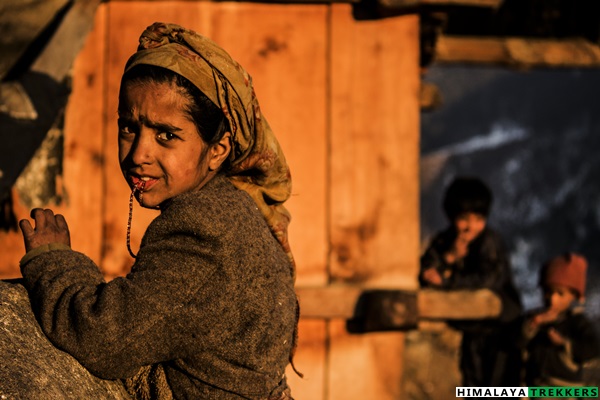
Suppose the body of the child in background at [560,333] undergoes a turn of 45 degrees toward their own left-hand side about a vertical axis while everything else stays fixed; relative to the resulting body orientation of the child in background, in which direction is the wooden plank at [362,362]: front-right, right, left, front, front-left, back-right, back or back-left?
front-right

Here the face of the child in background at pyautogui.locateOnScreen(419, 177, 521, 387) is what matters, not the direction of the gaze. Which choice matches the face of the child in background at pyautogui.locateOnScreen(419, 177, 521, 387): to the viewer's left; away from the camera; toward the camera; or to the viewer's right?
toward the camera

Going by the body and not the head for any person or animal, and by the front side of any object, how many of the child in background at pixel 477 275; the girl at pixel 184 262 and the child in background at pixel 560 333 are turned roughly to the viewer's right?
0

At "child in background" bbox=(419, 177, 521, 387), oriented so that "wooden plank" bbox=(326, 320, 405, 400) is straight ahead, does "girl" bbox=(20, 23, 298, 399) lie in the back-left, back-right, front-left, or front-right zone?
front-left

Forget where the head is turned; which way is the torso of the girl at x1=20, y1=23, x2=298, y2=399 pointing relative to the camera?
to the viewer's left

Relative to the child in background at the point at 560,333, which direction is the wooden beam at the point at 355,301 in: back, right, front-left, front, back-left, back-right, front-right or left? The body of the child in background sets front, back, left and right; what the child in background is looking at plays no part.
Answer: front

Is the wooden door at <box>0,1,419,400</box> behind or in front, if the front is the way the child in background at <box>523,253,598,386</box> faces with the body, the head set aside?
in front

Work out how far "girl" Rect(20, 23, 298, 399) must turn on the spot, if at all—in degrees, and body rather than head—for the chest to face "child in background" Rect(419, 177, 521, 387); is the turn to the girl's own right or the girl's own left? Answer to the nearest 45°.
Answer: approximately 135° to the girl's own right

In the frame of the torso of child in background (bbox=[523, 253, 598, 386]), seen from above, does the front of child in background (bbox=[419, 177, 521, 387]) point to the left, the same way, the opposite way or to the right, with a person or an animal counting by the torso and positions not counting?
the same way

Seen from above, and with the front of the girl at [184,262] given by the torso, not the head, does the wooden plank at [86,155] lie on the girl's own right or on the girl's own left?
on the girl's own right

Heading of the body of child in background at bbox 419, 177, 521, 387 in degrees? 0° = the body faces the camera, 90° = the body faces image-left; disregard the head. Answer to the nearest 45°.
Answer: approximately 45°
